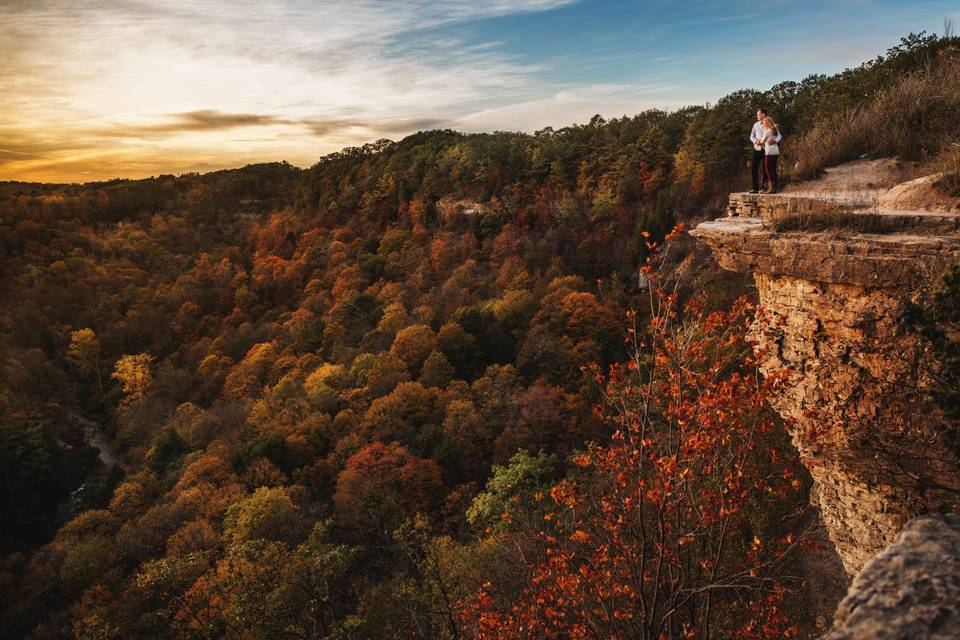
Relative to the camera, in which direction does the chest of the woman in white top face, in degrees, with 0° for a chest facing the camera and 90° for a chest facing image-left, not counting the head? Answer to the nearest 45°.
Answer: approximately 90°

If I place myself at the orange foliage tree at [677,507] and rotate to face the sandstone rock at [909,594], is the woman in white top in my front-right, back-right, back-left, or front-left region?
back-left

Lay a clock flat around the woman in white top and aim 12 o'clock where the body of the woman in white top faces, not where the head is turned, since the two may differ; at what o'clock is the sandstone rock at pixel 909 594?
The sandstone rock is roughly at 9 o'clock from the woman in white top.

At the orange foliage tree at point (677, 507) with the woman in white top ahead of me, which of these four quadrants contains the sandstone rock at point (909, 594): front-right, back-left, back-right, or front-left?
back-right
